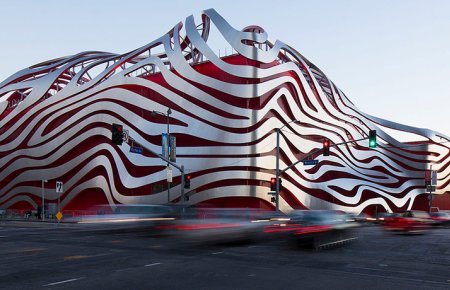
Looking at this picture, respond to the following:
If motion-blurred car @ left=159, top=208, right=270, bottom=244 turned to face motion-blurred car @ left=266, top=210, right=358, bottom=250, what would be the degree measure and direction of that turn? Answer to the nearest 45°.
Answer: approximately 45° to its right

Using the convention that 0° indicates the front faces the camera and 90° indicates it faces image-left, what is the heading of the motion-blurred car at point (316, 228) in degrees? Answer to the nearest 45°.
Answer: approximately 225°

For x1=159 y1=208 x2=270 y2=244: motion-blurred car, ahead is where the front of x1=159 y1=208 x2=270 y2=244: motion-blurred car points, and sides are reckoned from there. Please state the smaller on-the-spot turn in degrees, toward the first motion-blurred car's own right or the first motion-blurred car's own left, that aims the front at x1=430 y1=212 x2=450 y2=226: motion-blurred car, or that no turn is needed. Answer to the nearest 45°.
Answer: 0° — it already faces it

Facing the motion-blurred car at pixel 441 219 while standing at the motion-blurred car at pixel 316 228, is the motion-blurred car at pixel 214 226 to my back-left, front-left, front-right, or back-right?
back-left

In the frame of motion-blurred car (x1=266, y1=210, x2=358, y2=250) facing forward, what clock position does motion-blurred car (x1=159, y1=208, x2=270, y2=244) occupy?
motion-blurred car (x1=159, y1=208, x2=270, y2=244) is roughly at 7 o'clock from motion-blurred car (x1=266, y1=210, x2=358, y2=250).

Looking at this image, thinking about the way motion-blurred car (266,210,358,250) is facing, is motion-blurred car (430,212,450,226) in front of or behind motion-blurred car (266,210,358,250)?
in front

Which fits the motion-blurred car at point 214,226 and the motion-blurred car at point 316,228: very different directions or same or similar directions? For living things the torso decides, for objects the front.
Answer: same or similar directions

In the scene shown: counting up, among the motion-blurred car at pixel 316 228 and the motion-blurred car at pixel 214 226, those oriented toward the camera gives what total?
0
